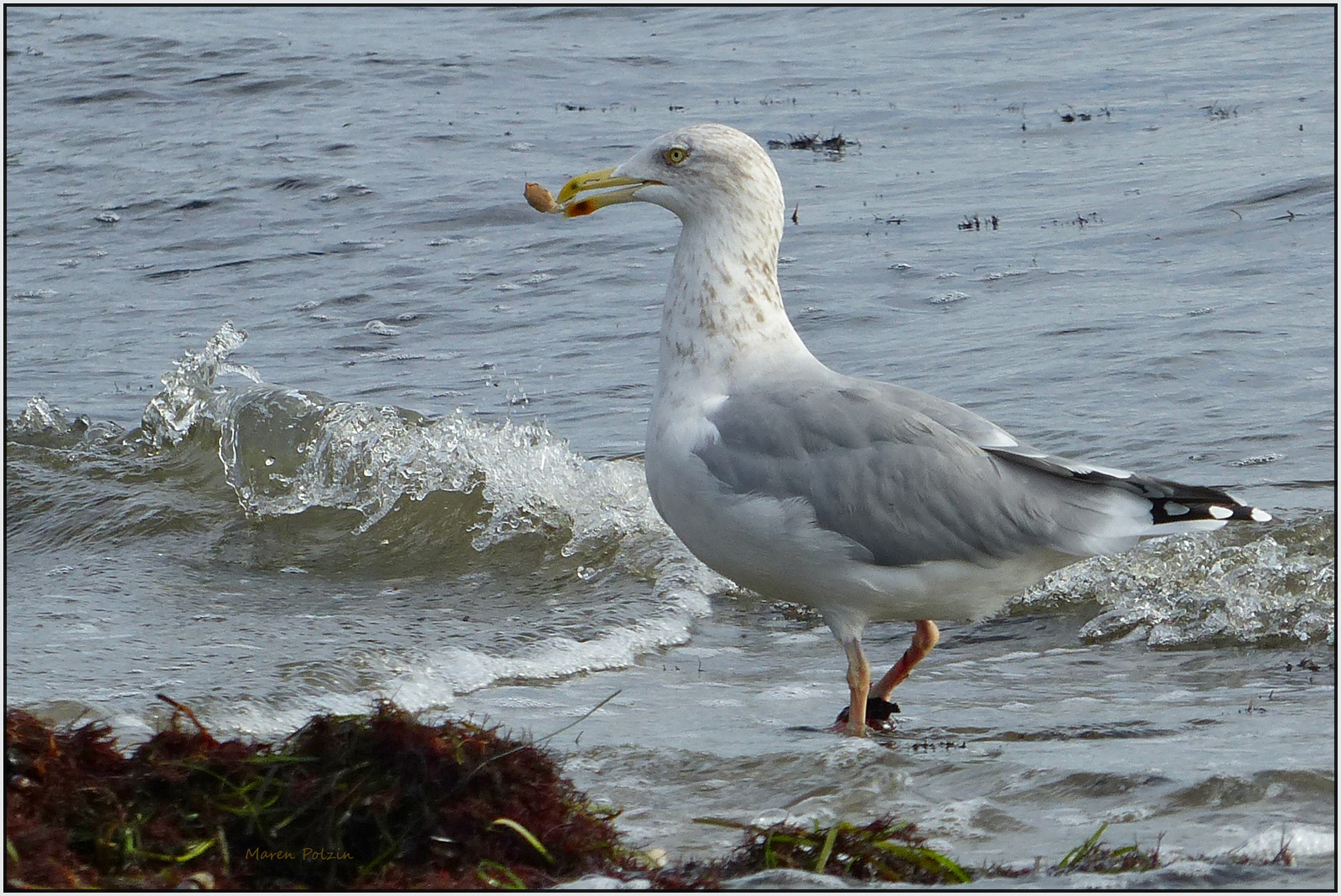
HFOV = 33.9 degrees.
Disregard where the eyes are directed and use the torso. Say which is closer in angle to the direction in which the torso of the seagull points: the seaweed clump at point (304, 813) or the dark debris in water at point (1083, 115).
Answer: the seaweed clump

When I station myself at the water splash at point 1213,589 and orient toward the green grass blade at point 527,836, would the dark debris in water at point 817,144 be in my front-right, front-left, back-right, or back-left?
back-right

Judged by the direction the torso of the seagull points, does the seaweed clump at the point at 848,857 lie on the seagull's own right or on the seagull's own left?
on the seagull's own left

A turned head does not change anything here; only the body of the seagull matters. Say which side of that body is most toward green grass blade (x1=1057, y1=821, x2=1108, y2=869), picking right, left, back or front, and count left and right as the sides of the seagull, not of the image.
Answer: left

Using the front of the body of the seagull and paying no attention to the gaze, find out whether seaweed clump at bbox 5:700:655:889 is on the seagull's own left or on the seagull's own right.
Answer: on the seagull's own left

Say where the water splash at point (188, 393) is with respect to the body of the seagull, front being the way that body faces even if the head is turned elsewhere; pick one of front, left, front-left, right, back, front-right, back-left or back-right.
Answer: front-right

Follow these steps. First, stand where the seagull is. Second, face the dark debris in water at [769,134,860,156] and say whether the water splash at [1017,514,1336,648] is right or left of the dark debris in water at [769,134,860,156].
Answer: right

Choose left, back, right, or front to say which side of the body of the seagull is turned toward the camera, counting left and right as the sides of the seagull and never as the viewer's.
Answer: left

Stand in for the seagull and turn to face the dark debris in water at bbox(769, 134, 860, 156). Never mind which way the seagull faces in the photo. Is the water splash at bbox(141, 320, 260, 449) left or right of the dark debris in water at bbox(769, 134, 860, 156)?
left

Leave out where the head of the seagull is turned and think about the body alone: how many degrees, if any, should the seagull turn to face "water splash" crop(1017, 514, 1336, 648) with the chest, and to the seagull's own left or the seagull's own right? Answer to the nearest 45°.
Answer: approximately 135° to the seagull's own right

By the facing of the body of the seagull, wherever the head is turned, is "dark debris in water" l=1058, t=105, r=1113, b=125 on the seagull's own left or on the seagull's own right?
on the seagull's own right

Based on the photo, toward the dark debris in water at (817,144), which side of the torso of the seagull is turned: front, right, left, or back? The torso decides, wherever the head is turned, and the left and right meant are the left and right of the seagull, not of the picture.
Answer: right
